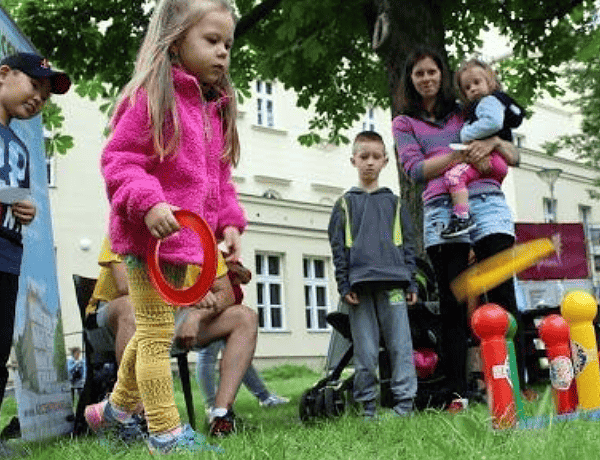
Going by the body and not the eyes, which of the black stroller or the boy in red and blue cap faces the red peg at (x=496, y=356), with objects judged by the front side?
the boy in red and blue cap

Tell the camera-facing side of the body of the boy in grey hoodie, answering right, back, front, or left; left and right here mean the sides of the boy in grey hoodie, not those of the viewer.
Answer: front

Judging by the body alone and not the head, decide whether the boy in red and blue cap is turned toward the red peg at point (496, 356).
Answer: yes

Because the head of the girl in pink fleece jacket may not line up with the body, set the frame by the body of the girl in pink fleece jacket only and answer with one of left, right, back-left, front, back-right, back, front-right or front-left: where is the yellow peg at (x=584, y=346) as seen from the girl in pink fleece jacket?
front-left

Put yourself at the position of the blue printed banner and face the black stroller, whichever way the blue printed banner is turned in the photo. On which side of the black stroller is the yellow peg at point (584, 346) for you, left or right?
right

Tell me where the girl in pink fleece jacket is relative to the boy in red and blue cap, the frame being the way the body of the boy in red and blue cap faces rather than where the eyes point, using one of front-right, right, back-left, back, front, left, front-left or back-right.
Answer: front

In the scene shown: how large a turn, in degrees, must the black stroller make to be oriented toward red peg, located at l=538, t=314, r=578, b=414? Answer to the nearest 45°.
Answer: approximately 90° to its left

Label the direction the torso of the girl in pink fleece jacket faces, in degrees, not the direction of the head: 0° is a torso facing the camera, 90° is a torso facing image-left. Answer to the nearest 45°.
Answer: approximately 315°

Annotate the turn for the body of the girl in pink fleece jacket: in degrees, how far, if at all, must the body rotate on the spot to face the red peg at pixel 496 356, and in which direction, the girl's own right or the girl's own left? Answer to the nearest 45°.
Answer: approximately 45° to the girl's own left

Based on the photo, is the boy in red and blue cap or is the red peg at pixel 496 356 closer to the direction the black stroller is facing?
the boy in red and blue cap

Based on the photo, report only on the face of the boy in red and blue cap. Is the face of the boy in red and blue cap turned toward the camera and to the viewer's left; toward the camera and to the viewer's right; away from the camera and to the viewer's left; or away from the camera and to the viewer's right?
toward the camera and to the viewer's right

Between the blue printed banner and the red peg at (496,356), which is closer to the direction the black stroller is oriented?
the blue printed banner

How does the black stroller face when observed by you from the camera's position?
facing to the left of the viewer
